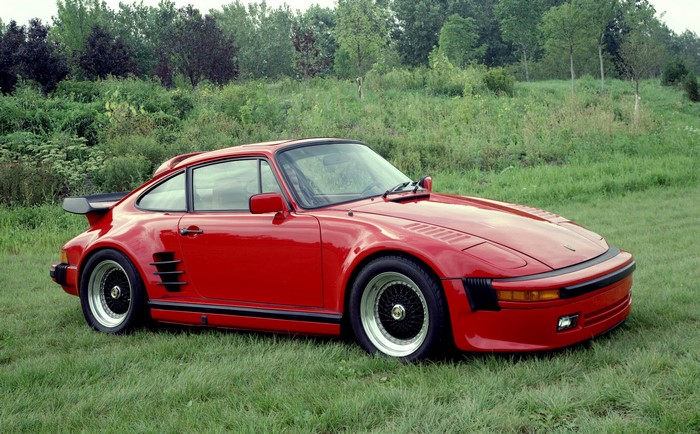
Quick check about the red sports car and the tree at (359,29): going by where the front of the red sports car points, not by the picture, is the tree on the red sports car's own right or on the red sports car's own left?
on the red sports car's own left

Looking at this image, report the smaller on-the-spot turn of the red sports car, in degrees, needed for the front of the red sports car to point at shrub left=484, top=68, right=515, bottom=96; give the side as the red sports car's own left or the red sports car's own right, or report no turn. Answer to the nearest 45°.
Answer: approximately 135° to the red sports car's own left

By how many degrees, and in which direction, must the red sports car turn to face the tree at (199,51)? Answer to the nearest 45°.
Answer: approximately 135° to its left

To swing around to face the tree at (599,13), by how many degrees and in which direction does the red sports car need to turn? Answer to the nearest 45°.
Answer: approximately 135° to its left

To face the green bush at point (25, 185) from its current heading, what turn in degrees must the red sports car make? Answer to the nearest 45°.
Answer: approximately 180°

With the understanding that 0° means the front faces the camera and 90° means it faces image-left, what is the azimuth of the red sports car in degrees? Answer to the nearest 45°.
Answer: approximately 315°

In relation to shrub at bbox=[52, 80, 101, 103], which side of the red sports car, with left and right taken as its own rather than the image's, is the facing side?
back

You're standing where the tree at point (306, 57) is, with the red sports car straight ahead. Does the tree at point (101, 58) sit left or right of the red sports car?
right

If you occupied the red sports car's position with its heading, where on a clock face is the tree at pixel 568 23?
The tree is roughly at 8 o'clock from the red sports car.

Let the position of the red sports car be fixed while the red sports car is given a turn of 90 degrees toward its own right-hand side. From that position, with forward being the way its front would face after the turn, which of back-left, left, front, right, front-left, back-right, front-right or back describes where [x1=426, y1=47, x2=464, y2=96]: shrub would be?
back-right

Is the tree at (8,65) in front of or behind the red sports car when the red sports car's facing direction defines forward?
behind

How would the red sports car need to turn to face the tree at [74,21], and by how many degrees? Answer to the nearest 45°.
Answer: approximately 135° to its left

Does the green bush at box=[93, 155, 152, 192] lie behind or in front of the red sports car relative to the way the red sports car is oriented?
behind
